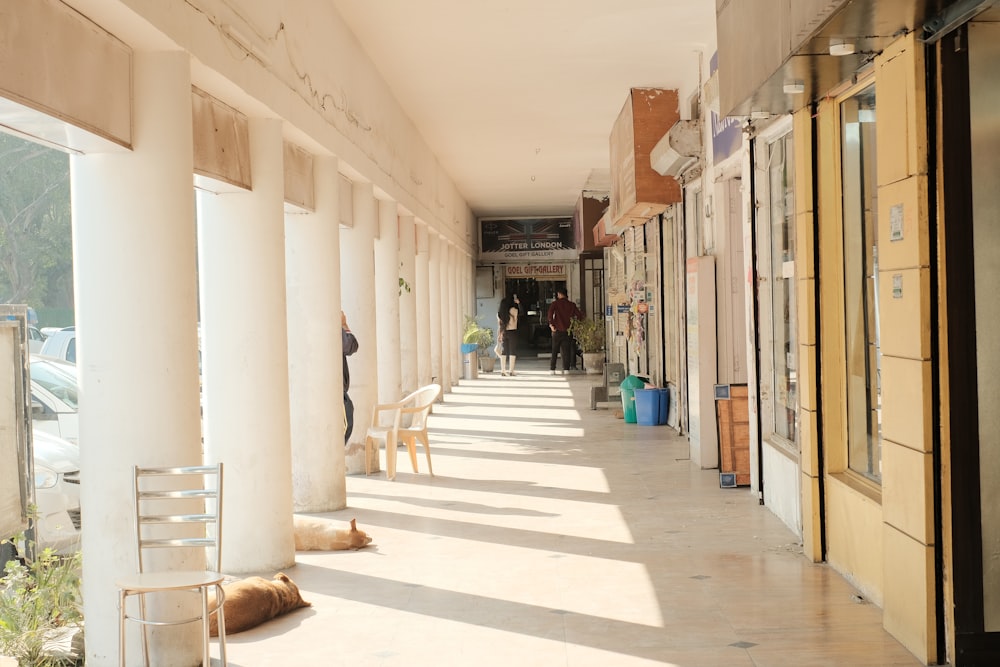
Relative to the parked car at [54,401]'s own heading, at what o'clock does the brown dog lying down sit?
The brown dog lying down is roughly at 1 o'clock from the parked car.

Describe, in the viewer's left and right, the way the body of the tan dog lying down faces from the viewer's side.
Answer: facing to the right of the viewer

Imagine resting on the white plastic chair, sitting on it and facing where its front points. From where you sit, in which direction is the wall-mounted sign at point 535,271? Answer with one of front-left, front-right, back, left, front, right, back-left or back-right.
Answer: back-right

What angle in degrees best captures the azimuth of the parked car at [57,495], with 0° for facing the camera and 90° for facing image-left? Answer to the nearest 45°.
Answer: approximately 315°

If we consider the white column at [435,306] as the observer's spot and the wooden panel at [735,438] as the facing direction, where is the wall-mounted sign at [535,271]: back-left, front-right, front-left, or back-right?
back-left

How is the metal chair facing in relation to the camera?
toward the camera

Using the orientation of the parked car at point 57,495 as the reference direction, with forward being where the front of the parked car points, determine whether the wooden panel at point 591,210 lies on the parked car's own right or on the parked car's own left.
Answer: on the parked car's own left

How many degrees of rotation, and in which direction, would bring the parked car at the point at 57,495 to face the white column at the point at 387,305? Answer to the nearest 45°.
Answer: approximately 90° to its left

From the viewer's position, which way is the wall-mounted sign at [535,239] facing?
facing the viewer

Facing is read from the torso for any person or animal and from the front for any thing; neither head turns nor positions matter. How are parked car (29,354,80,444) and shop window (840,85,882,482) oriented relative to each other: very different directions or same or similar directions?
very different directions

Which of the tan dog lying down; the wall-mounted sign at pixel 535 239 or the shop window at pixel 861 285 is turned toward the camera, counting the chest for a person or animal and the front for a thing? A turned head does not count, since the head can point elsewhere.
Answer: the wall-mounted sign

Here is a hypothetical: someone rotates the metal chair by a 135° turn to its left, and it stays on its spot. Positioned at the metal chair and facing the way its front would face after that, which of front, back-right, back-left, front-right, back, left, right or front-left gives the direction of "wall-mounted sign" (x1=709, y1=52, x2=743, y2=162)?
front

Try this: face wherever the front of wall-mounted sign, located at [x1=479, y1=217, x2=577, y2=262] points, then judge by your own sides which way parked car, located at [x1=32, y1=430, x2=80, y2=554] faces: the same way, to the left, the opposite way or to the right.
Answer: to the left
